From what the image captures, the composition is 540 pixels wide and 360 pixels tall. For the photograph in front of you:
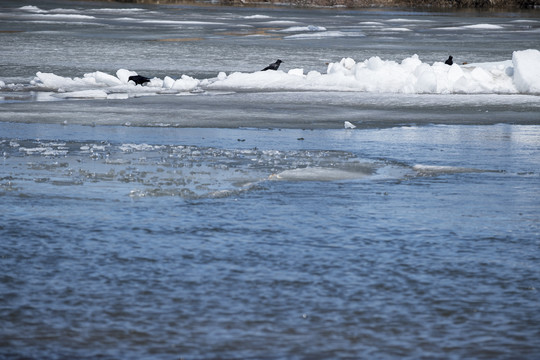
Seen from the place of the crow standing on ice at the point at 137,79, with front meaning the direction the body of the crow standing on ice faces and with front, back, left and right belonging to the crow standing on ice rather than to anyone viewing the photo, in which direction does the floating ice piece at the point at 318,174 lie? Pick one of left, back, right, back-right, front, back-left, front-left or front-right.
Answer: left

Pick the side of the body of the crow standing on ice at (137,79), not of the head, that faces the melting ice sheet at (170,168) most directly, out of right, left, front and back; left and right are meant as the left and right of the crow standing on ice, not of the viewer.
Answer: left

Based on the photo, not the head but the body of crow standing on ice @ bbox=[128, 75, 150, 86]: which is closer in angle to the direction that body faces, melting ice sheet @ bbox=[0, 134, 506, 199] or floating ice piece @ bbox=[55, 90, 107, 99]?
the floating ice piece

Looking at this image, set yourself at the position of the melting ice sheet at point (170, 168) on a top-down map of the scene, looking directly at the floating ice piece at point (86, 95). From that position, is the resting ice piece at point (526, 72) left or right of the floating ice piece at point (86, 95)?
right

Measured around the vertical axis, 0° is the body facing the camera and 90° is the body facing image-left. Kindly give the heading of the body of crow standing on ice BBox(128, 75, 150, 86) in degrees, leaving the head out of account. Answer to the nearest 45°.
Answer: approximately 90°

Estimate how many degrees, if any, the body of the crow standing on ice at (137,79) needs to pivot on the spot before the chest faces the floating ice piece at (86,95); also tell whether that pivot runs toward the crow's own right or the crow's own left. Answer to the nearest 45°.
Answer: approximately 45° to the crow's own left

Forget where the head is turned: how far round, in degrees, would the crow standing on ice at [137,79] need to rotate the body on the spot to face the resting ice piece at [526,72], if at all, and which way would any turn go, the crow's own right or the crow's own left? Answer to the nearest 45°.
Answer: approximately 180°
